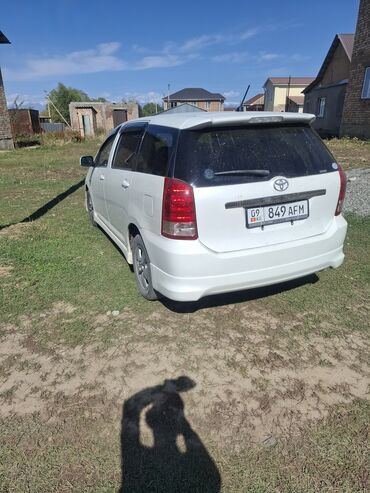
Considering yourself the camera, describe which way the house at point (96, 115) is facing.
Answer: facing the viewer

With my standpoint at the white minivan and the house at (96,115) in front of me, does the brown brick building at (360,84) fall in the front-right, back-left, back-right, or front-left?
front-right

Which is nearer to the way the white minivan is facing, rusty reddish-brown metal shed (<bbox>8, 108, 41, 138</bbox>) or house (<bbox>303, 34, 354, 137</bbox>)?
the rusty reddish-brown metal shed

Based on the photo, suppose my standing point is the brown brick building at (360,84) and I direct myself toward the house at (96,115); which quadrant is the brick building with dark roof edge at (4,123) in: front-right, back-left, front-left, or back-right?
front-left

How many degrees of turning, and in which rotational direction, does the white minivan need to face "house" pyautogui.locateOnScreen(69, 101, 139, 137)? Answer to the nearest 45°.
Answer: approximately 45° to its right

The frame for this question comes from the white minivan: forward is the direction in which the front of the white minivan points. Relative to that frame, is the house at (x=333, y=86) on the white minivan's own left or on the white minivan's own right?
on the white minivan's own right

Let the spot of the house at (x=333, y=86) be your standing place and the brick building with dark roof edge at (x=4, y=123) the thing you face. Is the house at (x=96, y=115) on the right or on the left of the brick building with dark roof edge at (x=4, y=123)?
right

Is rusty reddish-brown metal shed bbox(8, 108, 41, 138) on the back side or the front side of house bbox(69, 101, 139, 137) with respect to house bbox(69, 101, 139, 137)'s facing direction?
on the front side

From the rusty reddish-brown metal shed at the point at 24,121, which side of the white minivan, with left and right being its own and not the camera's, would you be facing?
front

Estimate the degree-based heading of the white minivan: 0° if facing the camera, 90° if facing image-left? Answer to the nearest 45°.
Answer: approximately 135°

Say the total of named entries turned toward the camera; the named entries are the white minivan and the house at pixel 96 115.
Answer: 1

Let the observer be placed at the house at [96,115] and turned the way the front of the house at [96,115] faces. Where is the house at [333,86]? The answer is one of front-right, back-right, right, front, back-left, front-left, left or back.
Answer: front-left

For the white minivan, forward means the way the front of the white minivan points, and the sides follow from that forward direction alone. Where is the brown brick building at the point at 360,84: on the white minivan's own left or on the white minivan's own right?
on the white minivan's own right

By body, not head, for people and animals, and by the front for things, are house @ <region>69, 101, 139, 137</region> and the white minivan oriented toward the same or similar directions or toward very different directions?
very different directions

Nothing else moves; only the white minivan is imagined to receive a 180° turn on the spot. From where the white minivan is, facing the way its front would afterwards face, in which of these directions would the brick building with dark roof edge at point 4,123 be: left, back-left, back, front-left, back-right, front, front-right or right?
back

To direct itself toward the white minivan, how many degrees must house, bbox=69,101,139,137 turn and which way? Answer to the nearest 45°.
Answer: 0° — it already faces it

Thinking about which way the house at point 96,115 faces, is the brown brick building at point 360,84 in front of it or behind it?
in front

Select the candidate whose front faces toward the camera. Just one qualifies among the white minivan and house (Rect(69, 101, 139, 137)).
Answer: the house

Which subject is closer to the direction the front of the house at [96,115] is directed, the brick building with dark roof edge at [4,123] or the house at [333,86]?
the brick building with dark roof edge
